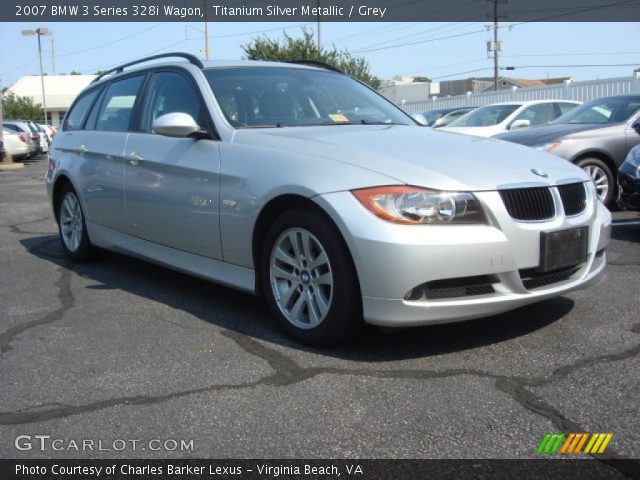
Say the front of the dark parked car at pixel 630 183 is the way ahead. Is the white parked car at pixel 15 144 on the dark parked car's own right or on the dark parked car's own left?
on the dark parked car's own right

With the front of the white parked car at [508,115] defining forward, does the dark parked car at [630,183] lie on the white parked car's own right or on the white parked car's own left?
on the white parked car's own left

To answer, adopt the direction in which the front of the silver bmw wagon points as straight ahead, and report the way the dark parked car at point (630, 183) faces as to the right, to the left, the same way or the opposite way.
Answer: to the right

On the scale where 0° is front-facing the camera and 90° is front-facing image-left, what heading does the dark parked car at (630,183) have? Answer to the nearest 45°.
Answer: approximately 45°

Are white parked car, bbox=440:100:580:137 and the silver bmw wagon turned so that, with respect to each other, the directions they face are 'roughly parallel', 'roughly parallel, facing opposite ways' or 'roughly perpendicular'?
roughly perpendicular

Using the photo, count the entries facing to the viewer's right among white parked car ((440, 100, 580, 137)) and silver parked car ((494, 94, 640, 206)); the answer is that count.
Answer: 0

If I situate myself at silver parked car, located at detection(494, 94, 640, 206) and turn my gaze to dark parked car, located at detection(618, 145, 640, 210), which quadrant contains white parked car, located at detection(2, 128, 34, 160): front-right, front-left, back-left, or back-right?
back-right

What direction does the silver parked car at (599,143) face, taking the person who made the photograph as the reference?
facing the viewer and to the left of the viewer

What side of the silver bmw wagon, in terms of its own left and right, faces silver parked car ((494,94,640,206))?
left

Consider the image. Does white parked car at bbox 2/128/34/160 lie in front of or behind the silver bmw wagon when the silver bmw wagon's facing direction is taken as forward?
behind

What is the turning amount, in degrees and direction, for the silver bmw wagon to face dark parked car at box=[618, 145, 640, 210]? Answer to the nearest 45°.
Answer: approximately 90° to its left

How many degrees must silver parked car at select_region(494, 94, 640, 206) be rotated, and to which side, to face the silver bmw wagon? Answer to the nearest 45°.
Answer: approximately 45° to its left

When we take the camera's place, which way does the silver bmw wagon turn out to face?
facing the viewer and to the right of the viewer
